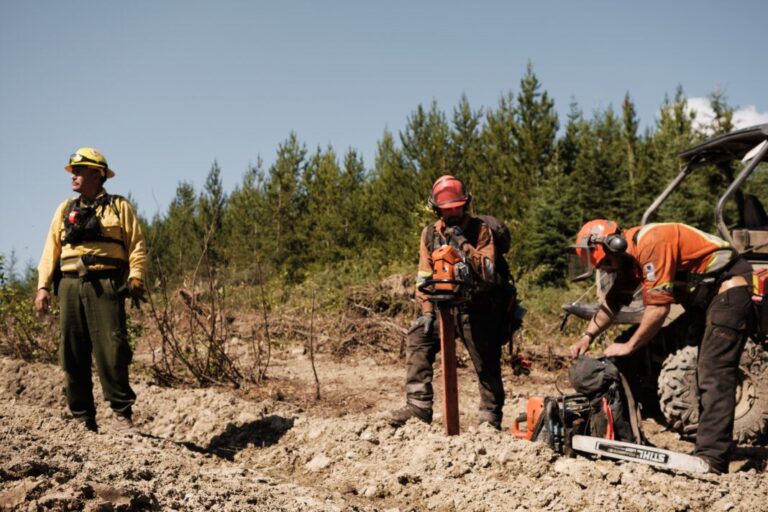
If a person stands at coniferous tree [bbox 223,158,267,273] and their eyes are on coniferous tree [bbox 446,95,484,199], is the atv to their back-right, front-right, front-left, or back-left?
front-right

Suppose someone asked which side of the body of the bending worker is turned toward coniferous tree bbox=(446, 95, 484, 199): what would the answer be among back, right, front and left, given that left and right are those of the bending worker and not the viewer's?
right

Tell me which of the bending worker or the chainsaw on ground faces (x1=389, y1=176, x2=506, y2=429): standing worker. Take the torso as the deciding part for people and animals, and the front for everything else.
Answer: the bending worker

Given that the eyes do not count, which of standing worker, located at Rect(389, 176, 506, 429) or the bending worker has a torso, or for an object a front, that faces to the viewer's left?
the bending worker

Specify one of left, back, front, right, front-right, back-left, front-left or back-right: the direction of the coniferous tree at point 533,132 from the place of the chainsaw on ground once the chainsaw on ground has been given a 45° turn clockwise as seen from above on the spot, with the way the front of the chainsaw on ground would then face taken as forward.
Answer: back-left

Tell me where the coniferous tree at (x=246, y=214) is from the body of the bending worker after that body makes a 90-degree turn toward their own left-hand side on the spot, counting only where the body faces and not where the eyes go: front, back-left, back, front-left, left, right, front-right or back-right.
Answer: back-right

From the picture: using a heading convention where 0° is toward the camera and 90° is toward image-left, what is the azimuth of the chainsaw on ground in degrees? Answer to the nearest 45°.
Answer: approximately 270°

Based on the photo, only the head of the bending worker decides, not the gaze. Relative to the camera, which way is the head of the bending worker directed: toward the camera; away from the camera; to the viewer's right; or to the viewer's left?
to the viewer's left

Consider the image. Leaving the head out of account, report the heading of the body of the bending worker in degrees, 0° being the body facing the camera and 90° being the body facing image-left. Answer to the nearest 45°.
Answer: approximately 90°

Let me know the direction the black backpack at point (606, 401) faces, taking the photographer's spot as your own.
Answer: facing to the left of the viewer

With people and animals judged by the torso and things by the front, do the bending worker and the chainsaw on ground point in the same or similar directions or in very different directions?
very different directions

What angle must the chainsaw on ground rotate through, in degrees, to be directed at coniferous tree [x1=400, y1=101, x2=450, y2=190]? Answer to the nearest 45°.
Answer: approximately 90° to its left

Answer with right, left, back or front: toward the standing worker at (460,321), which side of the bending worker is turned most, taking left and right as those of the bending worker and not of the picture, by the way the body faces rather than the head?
front

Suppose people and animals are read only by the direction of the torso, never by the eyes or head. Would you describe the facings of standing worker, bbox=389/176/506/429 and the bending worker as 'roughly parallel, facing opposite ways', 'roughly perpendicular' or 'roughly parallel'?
roughly perpendicular

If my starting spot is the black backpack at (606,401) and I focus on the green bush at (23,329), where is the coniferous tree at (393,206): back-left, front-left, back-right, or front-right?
front-right
